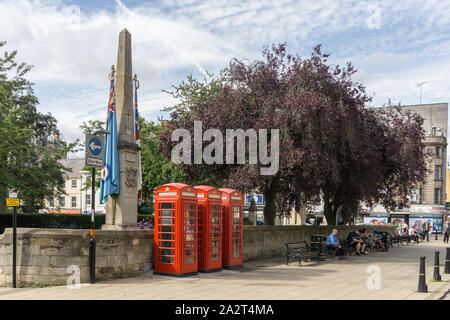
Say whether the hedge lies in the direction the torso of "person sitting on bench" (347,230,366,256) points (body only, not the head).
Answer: no

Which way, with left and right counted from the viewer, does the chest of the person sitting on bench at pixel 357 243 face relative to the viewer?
facing the viewer and to the right of the viewer

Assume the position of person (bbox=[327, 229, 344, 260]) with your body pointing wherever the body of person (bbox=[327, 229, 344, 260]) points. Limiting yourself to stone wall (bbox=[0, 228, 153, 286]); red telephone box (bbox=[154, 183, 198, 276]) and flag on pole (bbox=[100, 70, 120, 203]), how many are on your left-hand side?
0

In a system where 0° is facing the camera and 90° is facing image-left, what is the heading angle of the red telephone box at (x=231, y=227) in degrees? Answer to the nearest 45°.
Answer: approximately 315°

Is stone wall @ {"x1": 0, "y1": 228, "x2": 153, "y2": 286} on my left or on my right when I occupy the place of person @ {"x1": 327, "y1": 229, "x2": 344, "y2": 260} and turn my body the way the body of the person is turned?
on my right

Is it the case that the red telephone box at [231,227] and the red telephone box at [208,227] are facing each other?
no

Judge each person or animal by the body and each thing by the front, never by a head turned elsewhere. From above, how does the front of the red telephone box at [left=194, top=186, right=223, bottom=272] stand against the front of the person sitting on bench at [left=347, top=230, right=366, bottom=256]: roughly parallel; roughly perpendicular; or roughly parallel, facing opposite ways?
roughly parallel

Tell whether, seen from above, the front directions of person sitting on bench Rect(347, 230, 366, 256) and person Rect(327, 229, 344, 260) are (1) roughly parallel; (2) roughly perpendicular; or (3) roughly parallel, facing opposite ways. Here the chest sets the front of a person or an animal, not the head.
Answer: roughly parallel

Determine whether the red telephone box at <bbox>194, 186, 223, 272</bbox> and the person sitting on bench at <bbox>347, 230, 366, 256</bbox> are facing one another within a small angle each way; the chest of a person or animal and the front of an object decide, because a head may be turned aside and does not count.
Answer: no

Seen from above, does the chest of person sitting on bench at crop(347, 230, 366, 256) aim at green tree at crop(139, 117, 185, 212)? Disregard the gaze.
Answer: no

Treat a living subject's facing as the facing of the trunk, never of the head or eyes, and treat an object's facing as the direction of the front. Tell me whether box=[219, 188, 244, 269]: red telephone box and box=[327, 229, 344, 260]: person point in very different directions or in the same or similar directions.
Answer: same or similar directions
